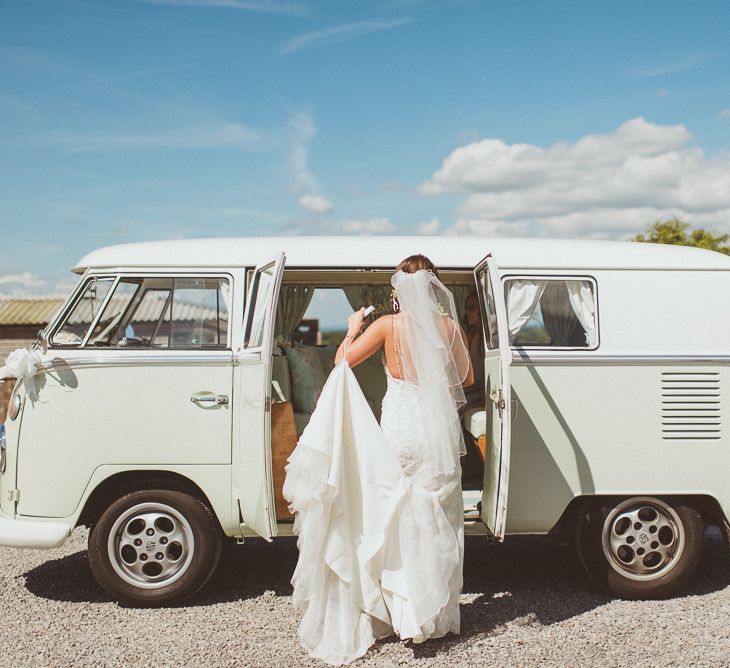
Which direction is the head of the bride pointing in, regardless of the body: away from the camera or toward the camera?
away from the camera

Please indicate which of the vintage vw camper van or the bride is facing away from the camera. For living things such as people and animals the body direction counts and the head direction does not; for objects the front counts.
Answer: the bride

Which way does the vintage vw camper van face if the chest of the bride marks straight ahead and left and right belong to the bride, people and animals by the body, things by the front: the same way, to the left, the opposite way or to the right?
to the left

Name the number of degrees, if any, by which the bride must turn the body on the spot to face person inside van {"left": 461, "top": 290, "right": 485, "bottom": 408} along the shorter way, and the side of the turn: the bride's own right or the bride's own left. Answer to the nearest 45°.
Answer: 0° — they already face them

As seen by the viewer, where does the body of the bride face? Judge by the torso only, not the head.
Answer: away from the camera

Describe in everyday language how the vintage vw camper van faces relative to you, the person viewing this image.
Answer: facing to the left of the viewer

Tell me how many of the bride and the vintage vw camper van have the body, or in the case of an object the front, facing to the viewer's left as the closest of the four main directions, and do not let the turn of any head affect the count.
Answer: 1
